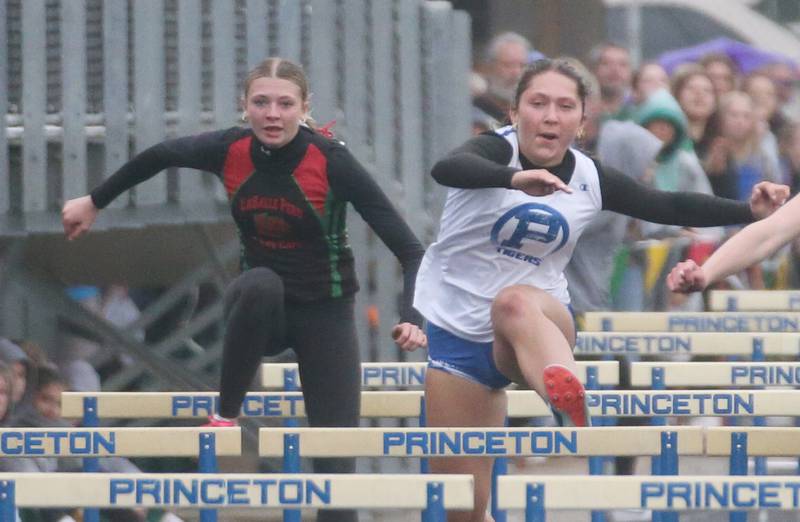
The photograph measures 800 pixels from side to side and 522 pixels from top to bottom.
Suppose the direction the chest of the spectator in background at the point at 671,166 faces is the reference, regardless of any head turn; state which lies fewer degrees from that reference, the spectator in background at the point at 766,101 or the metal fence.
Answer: the metal fence

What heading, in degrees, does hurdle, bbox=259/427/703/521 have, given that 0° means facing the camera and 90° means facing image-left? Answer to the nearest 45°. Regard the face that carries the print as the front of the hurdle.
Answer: approximately 0°

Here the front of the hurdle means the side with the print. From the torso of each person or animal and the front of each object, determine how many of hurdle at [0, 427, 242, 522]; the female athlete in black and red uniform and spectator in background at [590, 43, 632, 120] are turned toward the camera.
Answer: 3

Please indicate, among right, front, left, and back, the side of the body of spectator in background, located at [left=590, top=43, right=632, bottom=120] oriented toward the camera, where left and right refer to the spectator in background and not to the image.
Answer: front

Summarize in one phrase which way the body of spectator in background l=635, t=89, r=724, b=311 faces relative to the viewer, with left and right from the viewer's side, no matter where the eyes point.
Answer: facing the viewer and to the left of the viewer

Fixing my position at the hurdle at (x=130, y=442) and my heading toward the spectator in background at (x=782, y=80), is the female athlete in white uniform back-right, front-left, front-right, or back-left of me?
front-right

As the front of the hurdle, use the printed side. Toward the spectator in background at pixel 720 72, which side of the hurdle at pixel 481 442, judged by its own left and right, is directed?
back

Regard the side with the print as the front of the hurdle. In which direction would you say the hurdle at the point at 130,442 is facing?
toward the camera

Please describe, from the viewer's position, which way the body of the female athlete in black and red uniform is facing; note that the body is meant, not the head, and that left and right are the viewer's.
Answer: facing the viewer

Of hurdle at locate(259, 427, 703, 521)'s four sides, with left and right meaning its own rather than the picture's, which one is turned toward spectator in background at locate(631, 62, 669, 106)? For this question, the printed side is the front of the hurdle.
back

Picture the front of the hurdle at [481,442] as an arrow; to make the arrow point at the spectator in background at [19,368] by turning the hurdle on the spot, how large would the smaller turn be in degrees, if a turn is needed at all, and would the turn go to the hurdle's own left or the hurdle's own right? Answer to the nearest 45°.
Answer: approximately 135° to the hurdle's own right

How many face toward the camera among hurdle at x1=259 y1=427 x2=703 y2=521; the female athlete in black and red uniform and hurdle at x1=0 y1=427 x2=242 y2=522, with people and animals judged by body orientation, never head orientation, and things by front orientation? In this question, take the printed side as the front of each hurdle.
3

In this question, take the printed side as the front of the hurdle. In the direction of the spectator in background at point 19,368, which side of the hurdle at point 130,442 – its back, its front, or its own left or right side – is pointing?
back

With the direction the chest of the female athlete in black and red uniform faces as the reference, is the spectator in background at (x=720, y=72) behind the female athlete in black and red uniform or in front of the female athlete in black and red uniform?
behind

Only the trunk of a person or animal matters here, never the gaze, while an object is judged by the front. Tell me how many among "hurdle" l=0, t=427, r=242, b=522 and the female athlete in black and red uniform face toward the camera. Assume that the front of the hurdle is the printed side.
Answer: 2
